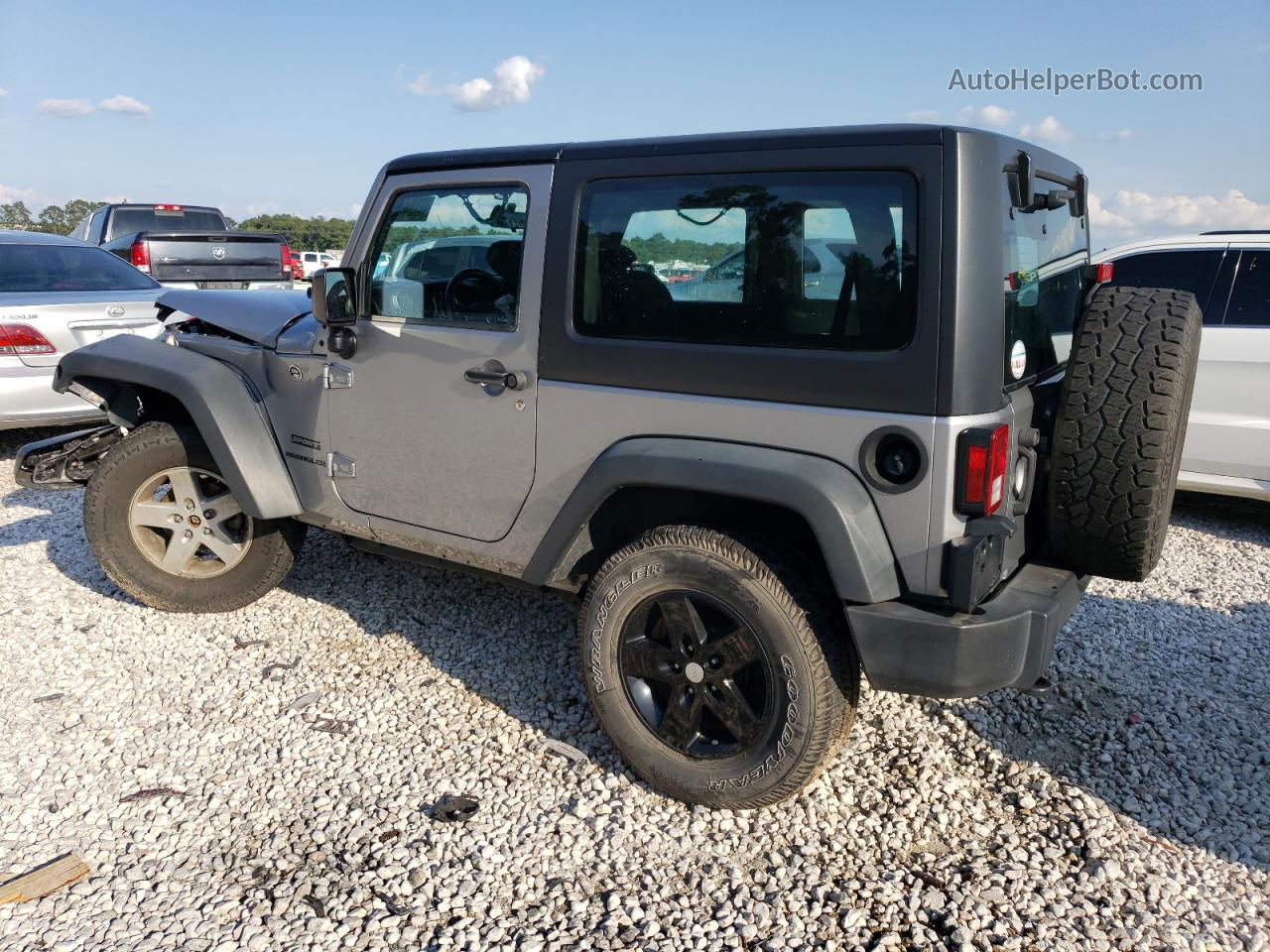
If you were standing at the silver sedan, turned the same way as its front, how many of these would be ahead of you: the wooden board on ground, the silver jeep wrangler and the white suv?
0

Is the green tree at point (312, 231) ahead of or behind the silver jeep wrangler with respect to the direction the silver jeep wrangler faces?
ahead

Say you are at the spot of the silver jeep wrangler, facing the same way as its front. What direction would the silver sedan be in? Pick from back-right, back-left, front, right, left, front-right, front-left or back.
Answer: front

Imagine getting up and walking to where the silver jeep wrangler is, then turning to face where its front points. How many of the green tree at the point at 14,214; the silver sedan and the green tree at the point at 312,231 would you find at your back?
0

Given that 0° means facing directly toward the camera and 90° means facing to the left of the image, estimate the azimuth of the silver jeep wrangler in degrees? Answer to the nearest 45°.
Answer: approximately 135°

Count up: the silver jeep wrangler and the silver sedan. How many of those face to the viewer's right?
0

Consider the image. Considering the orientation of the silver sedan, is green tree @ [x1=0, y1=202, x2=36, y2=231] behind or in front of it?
in front

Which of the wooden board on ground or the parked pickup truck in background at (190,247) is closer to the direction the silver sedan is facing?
the parked pickup truck in background

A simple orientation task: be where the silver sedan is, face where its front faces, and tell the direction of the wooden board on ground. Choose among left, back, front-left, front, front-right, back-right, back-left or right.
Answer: back-left

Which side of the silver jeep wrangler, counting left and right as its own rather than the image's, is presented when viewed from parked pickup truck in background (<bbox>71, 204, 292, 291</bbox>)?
front

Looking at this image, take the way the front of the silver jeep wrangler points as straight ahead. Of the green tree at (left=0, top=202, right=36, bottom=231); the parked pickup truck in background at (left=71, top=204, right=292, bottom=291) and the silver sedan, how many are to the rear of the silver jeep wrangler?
0

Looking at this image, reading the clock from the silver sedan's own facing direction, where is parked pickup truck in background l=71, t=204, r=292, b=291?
The parked pickup truck in background is roughly at 2 o'clock from the silver sedan.

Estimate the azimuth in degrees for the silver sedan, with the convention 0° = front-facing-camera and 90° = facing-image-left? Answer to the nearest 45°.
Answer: approximately 135°
